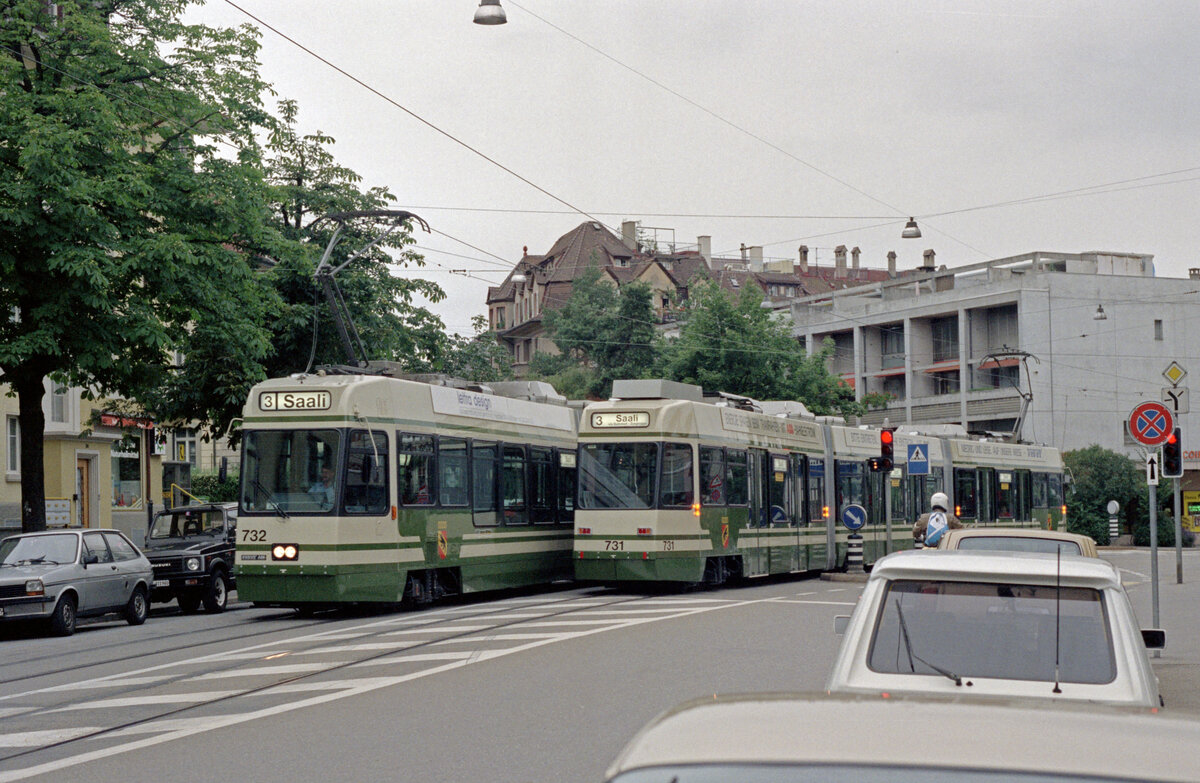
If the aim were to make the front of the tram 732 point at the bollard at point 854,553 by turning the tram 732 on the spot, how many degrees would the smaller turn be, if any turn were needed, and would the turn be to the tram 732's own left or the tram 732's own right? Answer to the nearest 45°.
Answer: approximately 180°

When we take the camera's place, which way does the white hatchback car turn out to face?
facing away from the viewer

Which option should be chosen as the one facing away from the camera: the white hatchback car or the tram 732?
the white hatchback car

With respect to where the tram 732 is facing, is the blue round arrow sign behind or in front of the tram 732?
behind

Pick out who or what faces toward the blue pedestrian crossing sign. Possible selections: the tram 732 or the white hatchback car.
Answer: the white hatchback car

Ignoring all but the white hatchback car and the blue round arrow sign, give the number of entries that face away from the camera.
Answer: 1

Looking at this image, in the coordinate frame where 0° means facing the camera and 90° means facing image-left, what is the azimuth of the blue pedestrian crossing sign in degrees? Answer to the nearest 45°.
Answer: approximately 0°

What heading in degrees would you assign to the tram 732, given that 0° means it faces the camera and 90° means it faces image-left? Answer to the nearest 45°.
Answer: approximately 45°
